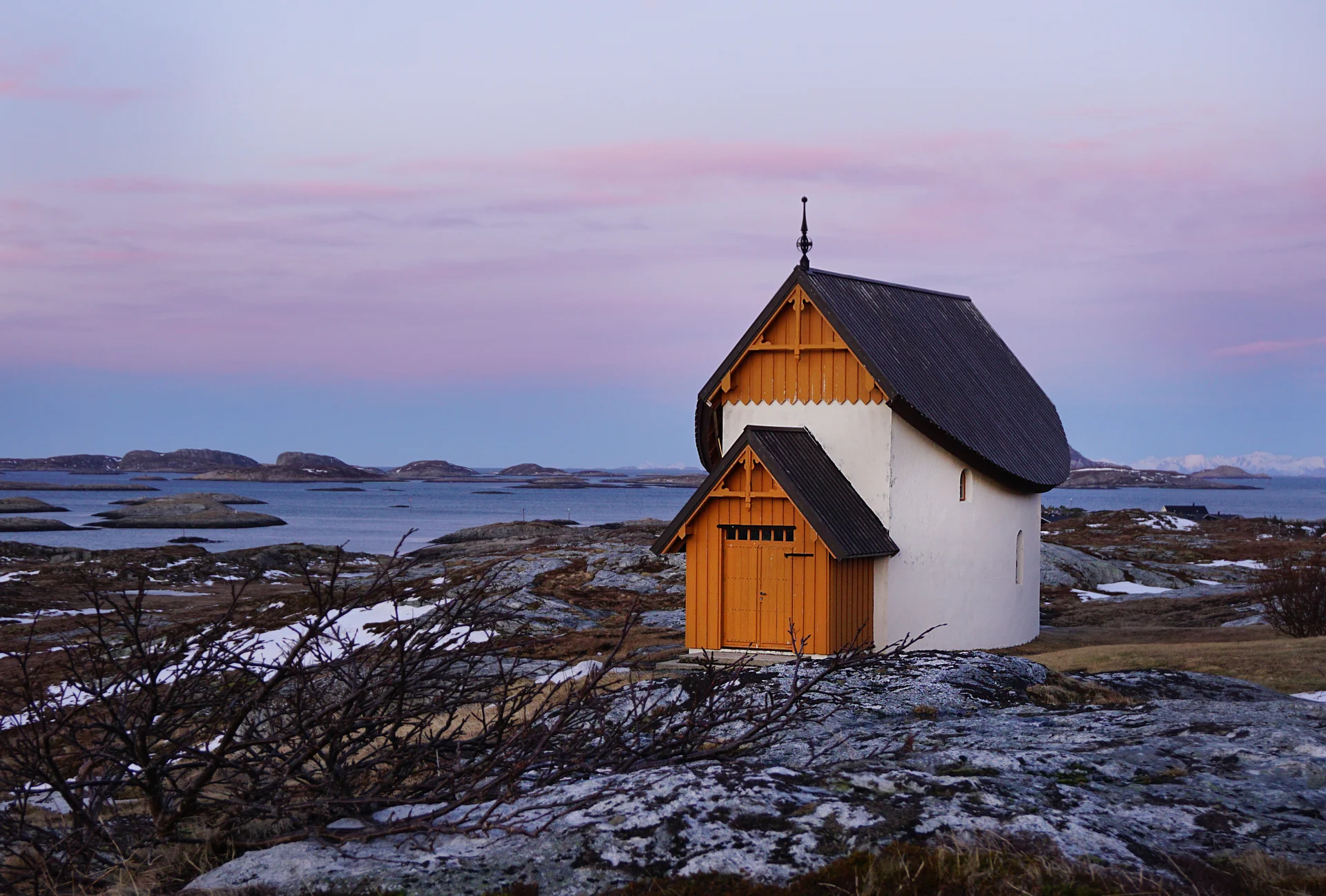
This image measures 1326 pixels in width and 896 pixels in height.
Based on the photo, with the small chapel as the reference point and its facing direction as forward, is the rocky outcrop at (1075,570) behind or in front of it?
behind

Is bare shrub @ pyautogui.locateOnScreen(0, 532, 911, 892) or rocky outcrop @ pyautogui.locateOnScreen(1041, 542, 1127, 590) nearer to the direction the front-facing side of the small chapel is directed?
the bare shrub

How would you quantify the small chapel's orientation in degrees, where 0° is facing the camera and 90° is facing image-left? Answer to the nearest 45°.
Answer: approximately 45°

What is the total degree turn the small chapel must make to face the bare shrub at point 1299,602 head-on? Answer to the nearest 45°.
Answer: approximately 180°

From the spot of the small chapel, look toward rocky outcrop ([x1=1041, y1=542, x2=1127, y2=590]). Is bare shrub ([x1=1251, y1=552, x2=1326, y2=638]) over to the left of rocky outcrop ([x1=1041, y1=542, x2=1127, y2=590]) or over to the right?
right

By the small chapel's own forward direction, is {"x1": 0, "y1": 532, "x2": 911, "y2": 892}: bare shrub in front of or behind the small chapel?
in front
